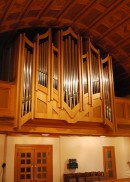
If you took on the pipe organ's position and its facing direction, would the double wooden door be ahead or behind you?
behind

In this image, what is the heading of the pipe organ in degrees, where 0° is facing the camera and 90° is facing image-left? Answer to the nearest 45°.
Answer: approximately 315°

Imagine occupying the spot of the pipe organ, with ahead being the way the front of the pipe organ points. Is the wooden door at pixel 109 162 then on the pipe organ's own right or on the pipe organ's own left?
on the pipe organ's own left
